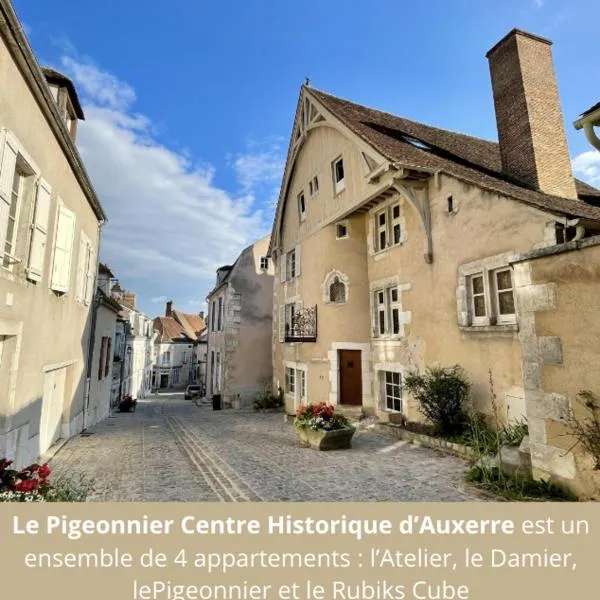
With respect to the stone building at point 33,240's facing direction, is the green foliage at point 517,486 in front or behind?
in front

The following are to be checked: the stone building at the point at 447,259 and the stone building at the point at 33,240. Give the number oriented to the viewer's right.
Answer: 1

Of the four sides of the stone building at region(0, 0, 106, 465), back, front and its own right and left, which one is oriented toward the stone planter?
front

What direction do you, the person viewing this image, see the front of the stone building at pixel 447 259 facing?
facing the viewer and to the left of the viewer

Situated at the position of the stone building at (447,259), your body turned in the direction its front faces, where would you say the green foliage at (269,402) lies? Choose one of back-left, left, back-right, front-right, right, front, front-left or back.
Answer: right

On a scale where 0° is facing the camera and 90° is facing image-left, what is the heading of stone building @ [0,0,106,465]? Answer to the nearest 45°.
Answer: approximately 270°

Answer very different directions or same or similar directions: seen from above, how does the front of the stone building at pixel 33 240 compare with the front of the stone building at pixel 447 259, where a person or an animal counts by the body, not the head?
very different directions

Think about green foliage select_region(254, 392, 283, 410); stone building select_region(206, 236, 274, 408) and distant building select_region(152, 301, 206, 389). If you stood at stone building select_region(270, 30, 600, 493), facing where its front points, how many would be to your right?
3

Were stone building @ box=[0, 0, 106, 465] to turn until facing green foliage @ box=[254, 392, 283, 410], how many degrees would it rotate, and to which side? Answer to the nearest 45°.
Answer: approximately 45° to its left

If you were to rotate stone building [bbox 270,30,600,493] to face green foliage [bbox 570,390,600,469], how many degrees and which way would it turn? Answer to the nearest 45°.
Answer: approximately 45° to its left

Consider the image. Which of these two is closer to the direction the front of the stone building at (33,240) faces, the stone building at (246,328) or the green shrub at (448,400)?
the green shrub

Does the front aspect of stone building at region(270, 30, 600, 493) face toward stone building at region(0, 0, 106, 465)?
yes
